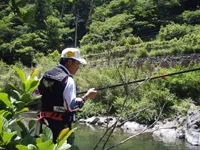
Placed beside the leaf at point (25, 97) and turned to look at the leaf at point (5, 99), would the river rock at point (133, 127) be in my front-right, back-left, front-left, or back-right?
back-right

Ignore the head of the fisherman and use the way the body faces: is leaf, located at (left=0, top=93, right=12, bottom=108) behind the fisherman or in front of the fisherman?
behind

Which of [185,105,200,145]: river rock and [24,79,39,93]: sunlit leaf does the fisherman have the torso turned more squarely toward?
the river rock

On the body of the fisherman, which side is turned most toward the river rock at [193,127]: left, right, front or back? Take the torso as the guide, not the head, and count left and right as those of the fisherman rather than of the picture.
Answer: front

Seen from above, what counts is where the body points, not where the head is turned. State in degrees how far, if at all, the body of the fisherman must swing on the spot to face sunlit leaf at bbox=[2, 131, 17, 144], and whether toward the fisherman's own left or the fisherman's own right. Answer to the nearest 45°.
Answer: approximately 135° to the fisherman's own right

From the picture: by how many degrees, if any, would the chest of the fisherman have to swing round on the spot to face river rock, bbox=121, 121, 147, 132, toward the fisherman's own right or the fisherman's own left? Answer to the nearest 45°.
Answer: approximately 45° to the fisherman's own left

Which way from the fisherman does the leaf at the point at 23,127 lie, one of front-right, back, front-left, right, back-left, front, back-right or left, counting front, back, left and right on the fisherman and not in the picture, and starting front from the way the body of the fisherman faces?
back-right

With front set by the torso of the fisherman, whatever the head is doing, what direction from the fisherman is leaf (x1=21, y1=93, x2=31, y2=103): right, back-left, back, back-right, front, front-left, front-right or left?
back-right

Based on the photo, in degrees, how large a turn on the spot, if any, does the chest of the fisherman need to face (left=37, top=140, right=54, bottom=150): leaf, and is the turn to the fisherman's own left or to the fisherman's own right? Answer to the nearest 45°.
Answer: approximately 135° to the fisherman's own right

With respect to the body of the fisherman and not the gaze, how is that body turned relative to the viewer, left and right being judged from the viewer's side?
facing away from the viewer and to the right of the viewer

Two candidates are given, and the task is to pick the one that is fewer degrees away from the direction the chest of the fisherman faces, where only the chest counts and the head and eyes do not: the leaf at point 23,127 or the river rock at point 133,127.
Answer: the river rock

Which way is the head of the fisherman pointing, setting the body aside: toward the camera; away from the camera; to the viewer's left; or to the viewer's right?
to the viewer's right

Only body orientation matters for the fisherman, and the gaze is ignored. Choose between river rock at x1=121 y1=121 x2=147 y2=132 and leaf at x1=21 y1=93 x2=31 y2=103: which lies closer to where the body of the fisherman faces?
the river rock
